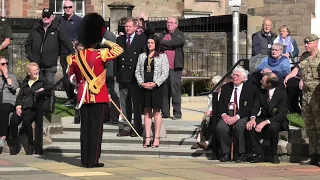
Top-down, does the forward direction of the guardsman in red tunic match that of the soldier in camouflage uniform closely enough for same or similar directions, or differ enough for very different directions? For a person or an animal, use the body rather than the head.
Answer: very different directions

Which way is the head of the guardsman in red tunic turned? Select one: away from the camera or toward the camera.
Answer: away from the camera

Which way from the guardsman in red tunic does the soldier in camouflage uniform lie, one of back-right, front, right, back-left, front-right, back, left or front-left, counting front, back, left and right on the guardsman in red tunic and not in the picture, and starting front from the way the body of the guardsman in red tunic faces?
front-right

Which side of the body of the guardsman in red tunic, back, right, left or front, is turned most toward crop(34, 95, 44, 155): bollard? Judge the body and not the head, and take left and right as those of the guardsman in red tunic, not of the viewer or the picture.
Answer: left

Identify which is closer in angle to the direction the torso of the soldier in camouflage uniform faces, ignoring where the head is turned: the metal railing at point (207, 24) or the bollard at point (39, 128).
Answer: the bollard

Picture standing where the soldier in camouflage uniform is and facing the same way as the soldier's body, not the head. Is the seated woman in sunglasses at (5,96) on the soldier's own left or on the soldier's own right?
on the soldier's own right

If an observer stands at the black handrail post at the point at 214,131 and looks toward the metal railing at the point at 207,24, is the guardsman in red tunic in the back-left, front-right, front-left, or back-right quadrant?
back-left

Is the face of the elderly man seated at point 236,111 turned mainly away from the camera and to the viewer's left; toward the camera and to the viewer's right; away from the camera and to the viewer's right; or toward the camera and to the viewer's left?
toward the camera and to the viewer's left

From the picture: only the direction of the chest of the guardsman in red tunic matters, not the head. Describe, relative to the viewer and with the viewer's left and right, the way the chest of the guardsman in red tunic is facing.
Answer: facing away from the viewer and to the right of the viewer

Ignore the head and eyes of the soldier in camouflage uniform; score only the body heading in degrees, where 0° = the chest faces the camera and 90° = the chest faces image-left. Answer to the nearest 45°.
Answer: approximately 45°

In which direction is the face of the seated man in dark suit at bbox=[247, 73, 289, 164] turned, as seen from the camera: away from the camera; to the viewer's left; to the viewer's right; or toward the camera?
to the viewer's left

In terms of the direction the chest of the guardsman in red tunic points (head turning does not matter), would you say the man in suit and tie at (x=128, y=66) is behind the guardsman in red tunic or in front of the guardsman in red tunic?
in front
